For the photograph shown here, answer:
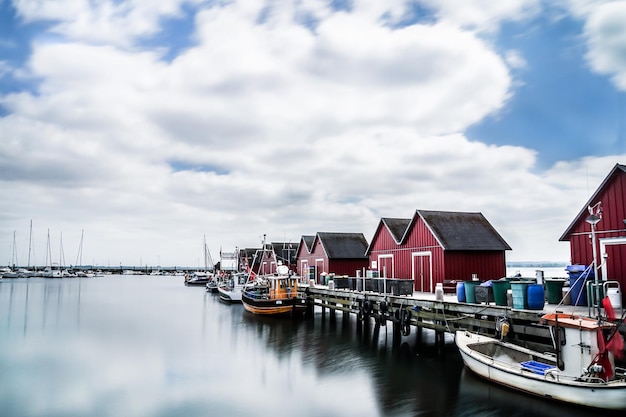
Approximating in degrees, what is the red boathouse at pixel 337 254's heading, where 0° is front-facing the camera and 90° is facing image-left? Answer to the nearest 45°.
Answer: approximately 45°

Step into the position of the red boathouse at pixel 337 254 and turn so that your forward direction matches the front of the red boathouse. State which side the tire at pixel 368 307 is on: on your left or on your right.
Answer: on your left

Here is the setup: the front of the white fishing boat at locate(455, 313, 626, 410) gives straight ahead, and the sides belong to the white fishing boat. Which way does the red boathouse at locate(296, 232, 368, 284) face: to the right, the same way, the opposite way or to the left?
to the left

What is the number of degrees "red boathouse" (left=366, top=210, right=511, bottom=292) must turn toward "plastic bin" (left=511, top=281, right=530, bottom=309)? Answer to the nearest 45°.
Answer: approximately 45° to its left

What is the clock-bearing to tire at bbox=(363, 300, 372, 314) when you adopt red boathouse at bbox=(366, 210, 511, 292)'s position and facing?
The tire is roughly at 12 o'clock from the red boathouse.

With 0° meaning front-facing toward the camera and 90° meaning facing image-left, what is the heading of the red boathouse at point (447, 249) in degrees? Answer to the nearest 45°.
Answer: approximately 45°

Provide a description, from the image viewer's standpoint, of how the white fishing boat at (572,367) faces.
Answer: facing away from the viewer and to the left of the viewer

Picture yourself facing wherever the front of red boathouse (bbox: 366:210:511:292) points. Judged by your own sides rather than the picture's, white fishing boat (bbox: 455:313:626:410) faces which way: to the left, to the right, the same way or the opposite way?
to the right

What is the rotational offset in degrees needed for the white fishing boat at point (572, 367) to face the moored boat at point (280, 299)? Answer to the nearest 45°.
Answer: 0° — it already faces it
